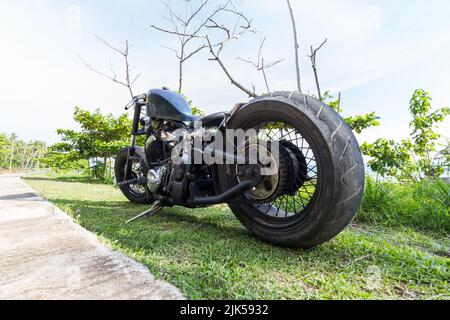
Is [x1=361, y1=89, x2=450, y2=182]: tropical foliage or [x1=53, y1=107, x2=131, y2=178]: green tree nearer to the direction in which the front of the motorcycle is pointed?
the green tree

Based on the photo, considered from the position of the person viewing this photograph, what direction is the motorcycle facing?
facing away from the viewer and to the left of the viewer

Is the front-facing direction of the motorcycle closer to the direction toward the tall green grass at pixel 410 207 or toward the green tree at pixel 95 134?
the green tree

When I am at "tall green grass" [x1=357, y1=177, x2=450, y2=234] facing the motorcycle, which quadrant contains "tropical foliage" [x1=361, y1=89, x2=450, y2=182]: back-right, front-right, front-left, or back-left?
back-right

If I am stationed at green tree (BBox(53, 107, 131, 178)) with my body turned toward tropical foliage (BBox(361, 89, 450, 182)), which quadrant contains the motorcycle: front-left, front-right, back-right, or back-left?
front-right

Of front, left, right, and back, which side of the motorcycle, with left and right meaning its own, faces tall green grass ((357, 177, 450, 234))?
right

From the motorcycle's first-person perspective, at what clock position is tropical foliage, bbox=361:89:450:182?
The tropical foliage is roughly at 3 o'clock from the motorcycle.

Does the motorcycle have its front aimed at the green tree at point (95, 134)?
yes
